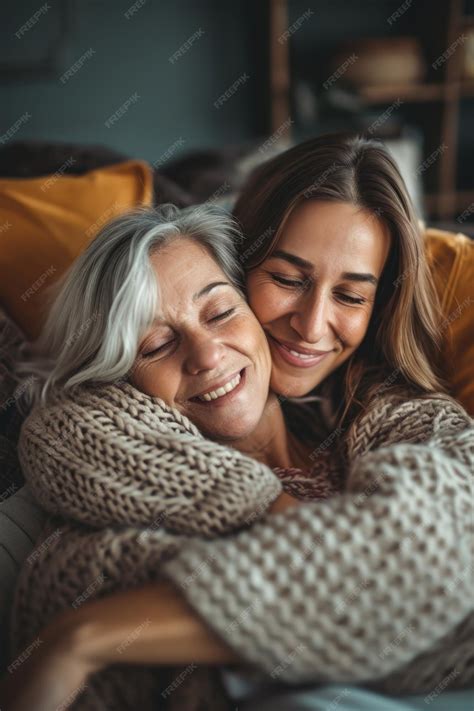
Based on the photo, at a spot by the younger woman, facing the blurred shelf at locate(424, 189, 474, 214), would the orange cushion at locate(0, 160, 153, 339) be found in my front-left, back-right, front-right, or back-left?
front-left

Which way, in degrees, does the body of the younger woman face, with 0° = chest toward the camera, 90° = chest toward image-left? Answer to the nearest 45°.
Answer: approximately 45°

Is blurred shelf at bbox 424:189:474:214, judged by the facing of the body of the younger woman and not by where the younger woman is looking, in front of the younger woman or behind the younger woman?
behind

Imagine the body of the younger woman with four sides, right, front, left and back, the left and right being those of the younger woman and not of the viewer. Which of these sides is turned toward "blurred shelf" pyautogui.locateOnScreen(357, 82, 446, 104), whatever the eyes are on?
back

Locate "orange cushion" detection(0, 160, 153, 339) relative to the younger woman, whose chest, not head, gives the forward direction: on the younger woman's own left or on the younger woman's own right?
on the younger woman's own right

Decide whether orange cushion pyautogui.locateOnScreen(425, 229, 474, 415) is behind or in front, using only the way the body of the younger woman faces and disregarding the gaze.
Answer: behind
